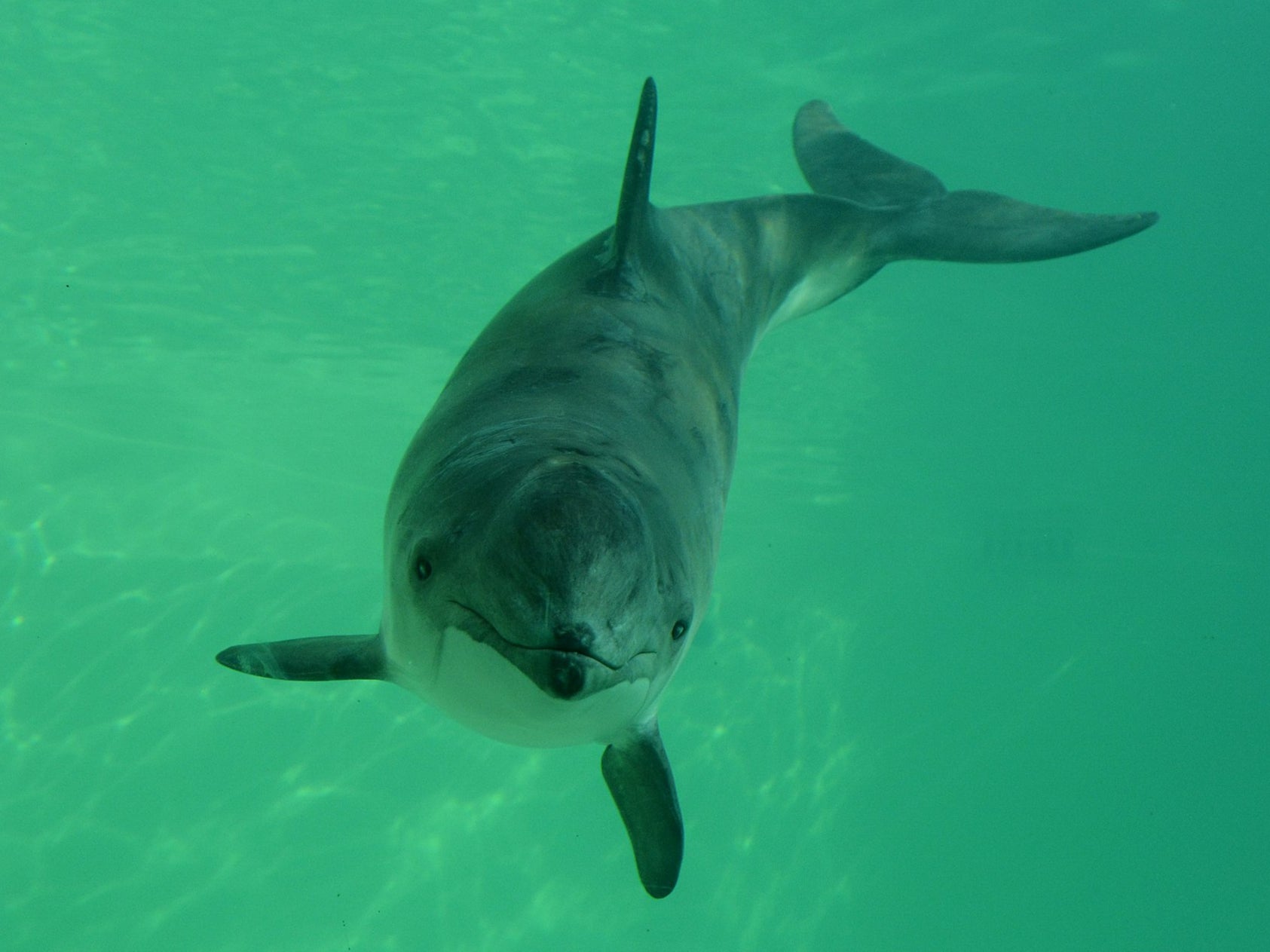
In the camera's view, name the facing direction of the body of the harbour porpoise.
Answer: toward the camera
